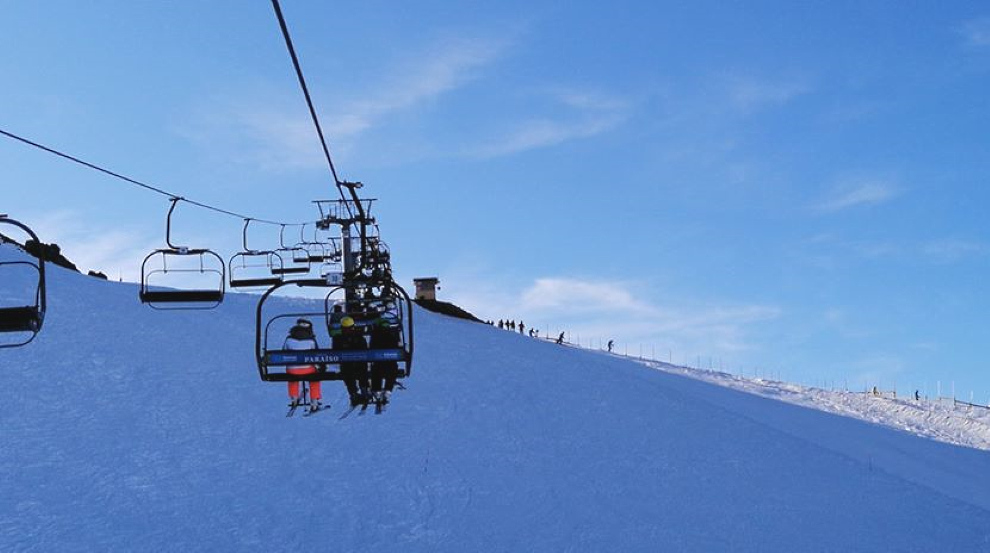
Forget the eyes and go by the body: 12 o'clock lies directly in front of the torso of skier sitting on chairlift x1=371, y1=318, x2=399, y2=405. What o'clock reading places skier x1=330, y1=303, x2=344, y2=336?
The skier is roughly at 12 o'clock from the skier sitting on chairlift.

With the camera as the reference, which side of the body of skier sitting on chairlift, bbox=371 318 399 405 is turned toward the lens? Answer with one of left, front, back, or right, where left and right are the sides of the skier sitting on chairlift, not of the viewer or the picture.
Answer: back
